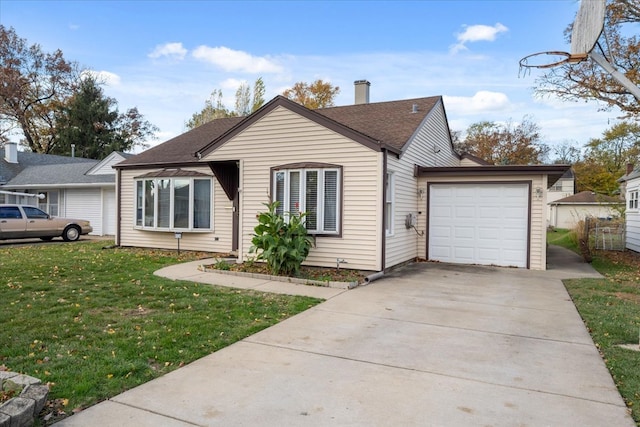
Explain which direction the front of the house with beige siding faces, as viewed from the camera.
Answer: facing the viewer and to the left of the viewer

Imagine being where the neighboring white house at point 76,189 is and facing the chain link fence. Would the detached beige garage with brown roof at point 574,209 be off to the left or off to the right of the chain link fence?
left

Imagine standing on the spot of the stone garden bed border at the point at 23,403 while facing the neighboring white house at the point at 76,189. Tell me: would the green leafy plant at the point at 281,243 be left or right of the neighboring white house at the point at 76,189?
right

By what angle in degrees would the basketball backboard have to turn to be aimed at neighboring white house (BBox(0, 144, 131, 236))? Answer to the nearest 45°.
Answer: approximately 45° to its right

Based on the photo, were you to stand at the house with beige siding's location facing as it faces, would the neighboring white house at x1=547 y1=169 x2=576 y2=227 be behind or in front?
behind

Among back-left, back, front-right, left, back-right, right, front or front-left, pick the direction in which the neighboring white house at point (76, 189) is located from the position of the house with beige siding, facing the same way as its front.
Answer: right

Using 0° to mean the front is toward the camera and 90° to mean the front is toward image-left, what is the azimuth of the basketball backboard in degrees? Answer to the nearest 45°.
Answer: approximately 45°

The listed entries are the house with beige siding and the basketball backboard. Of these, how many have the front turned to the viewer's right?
0
